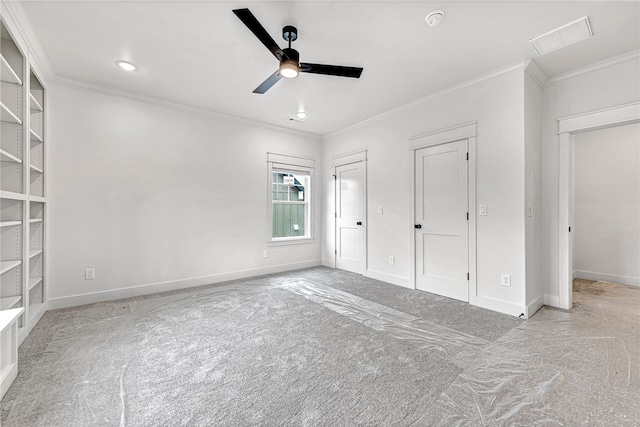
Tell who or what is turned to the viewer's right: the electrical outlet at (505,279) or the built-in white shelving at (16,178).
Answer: the built-in white shelving

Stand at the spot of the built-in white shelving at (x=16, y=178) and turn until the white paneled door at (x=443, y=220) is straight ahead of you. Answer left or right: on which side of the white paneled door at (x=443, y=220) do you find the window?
left

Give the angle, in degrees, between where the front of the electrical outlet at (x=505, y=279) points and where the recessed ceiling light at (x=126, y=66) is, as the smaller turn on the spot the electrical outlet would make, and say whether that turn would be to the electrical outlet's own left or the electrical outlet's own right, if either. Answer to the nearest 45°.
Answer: approximately 45° to the electrical outlet's own right

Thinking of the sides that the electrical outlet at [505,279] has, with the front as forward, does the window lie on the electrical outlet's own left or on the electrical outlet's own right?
on the electrical outlet's own right

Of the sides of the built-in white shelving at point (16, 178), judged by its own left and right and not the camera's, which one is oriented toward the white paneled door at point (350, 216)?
front

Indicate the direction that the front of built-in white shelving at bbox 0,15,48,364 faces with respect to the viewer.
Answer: facing to the right of the viewer

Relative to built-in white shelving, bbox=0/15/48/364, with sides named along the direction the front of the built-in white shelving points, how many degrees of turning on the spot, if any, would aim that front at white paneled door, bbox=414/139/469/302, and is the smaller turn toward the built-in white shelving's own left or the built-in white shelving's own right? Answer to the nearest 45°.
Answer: approximately 45° to the built-in white shelving's own right

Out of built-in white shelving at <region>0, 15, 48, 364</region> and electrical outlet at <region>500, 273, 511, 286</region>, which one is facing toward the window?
the built-in white shelving

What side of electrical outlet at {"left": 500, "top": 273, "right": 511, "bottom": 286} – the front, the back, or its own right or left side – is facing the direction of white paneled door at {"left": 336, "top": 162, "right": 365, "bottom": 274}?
right

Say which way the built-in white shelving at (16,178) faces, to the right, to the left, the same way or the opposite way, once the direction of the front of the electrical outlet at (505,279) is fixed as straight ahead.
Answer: the opposite way

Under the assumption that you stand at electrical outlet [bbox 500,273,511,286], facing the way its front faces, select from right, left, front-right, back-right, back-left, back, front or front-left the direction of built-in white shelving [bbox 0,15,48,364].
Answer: front-right
